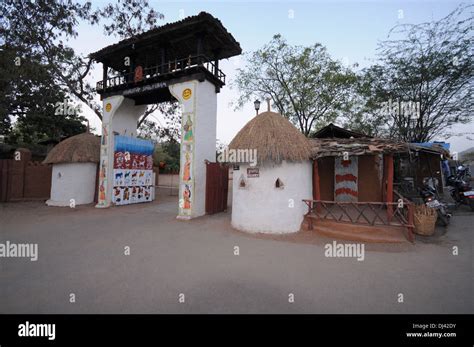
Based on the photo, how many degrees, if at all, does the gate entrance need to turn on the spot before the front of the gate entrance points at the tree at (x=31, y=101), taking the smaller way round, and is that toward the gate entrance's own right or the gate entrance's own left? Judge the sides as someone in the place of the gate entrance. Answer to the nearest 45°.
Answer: approximately 90° to the gate entrance's own right

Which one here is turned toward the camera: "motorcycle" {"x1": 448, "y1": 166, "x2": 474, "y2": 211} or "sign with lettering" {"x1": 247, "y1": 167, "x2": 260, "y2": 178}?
the sign with lettering

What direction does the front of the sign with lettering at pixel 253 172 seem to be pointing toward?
toward the camera

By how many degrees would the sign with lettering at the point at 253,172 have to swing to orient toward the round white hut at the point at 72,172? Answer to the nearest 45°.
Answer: approximately 135° to its right

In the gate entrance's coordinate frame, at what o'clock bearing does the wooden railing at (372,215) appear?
The wooden railing is roughly at 9 o'clock from the gate entrance.

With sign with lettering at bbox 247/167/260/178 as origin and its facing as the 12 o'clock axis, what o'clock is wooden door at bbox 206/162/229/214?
The wooden door is roughly at 5 o'clock from the sign with lettering.

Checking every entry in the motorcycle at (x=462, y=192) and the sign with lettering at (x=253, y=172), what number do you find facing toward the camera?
1

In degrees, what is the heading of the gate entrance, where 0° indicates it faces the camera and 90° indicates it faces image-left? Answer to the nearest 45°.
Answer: approximately 45°

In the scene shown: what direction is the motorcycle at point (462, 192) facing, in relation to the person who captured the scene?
facing away from the viewer and to the left of the viewer

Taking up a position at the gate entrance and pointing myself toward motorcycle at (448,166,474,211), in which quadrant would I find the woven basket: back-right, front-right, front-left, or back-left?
front-right

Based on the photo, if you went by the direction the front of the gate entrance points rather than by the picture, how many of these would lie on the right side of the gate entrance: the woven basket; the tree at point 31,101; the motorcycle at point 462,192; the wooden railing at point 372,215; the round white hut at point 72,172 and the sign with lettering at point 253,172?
2

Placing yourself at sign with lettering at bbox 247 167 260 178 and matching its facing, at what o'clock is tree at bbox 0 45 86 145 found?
The tree is roughly at 4 o'clock from the sign with lettering.
